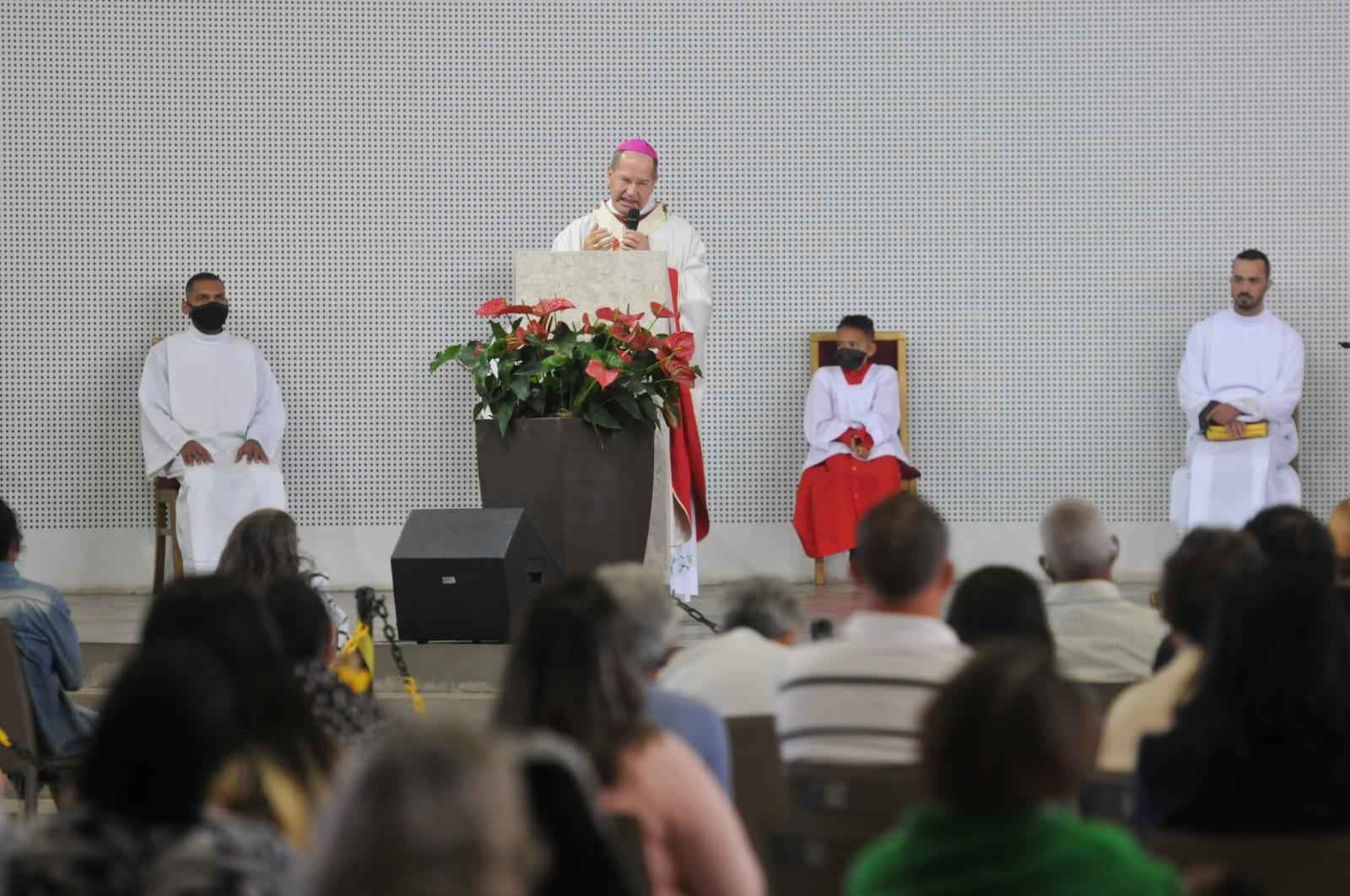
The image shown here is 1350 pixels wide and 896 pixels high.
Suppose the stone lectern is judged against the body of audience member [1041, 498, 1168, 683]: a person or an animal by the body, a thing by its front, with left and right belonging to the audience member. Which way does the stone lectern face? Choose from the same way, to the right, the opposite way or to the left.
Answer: the opposite way

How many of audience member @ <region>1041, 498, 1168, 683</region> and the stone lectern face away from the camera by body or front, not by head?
1

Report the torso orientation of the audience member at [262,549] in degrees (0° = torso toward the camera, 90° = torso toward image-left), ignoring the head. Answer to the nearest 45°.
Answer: approximately 225°

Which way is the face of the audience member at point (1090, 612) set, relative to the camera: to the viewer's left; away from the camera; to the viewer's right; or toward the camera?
away from the camera

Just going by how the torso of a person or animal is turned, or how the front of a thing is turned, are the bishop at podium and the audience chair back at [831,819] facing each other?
yes

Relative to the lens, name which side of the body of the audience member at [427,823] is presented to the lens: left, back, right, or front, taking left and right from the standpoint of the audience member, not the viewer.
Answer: back

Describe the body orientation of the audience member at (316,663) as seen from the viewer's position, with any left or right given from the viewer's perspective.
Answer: facing away from the viewer and to the right of the viewer

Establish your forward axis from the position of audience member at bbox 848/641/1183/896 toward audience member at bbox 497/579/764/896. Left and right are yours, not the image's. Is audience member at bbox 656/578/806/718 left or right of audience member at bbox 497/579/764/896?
right

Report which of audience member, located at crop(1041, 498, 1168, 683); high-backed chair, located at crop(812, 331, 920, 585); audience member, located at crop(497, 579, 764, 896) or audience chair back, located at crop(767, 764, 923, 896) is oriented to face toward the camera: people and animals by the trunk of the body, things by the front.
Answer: the high-backed chair

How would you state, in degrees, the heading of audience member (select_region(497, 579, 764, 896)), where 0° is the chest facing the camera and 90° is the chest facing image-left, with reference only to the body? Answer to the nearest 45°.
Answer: approximately 135°

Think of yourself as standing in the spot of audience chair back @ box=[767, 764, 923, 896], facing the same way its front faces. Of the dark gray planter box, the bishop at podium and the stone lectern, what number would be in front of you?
3
